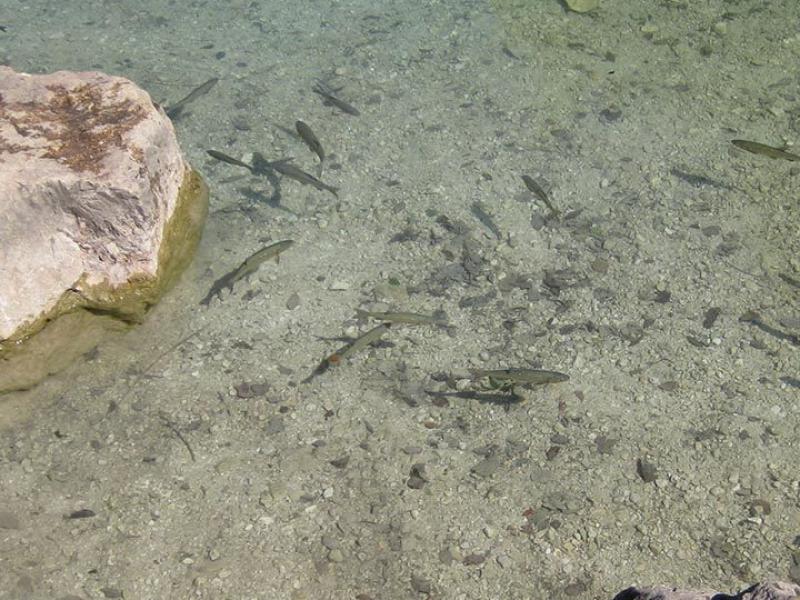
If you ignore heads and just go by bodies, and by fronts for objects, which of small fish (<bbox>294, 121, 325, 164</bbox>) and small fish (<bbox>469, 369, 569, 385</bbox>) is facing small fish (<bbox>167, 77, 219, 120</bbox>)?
small fish (<bbox>294, 121, 325, 164</bbox>)

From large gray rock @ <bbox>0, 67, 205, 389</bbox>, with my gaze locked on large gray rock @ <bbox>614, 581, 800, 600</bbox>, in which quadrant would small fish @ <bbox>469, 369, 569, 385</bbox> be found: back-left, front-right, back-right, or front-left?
front-left

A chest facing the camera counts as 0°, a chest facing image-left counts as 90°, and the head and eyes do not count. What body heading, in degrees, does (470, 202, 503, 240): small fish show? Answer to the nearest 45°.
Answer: approximately 135°

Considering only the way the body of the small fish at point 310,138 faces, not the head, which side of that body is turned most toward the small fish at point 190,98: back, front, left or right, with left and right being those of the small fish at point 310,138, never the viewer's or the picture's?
front

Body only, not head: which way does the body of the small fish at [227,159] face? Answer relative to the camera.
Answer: to the viewer's left

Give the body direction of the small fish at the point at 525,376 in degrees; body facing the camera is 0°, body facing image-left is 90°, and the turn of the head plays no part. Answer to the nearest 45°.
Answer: approximately 270°

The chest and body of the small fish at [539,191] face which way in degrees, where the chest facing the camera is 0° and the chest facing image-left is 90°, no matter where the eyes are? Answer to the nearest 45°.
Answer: approximately 135°

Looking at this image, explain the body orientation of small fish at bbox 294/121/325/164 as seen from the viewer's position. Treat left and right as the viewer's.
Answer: facing away from the viewer and to the left of the viewer

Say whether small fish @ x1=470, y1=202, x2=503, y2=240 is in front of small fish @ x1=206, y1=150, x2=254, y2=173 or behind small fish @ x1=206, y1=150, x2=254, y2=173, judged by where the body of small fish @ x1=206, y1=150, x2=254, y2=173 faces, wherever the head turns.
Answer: behind

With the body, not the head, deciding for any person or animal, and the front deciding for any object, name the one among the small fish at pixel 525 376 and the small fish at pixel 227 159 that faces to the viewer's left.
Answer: the small fish at pixel 227 159

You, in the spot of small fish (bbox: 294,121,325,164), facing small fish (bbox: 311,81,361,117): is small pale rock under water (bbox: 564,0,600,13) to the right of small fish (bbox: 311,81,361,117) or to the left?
right
